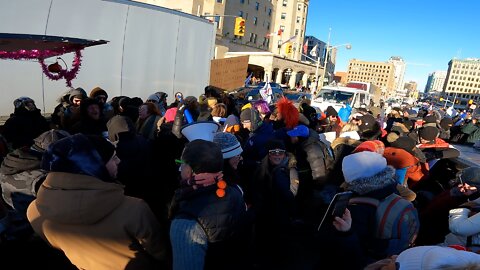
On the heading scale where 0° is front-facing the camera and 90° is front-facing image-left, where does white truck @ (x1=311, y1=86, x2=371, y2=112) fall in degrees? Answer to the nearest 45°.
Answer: approximately 45°

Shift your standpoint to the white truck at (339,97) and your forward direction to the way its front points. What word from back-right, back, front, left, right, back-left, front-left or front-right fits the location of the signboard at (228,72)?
front-right

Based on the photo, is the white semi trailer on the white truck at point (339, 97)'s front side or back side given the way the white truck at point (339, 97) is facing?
on the front side
